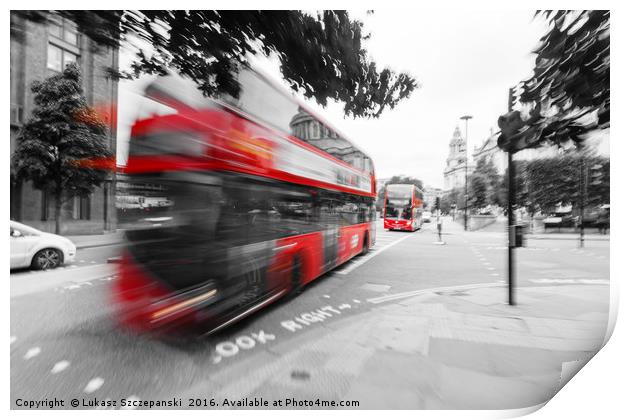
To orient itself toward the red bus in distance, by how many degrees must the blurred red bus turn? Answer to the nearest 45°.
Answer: approximately 180°

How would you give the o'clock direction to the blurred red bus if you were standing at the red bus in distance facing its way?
The blurred red bus is roughly at 12 o'clock from the red bus in distance.

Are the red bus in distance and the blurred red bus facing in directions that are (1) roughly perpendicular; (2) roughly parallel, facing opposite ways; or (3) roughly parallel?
roughly parallel

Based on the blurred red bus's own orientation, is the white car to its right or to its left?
on its right

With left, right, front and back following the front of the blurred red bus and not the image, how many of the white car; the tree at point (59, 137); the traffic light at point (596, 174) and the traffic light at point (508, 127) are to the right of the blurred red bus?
2

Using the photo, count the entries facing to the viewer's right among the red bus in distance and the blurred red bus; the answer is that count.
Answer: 0

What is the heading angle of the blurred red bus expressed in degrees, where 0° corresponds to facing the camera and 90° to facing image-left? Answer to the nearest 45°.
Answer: approximately 45°

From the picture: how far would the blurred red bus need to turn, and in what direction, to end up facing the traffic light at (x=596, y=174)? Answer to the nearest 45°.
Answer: approximately 135° to its left

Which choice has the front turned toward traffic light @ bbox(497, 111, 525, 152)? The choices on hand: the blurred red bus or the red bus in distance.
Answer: the red bus in distance

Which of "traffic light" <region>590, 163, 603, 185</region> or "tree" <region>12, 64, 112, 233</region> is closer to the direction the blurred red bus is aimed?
the tree

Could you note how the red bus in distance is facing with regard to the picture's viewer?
facing the viewer

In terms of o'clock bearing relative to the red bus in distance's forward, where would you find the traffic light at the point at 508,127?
The traffic light is roughly at 12 o'clock from the red bus in distance.
